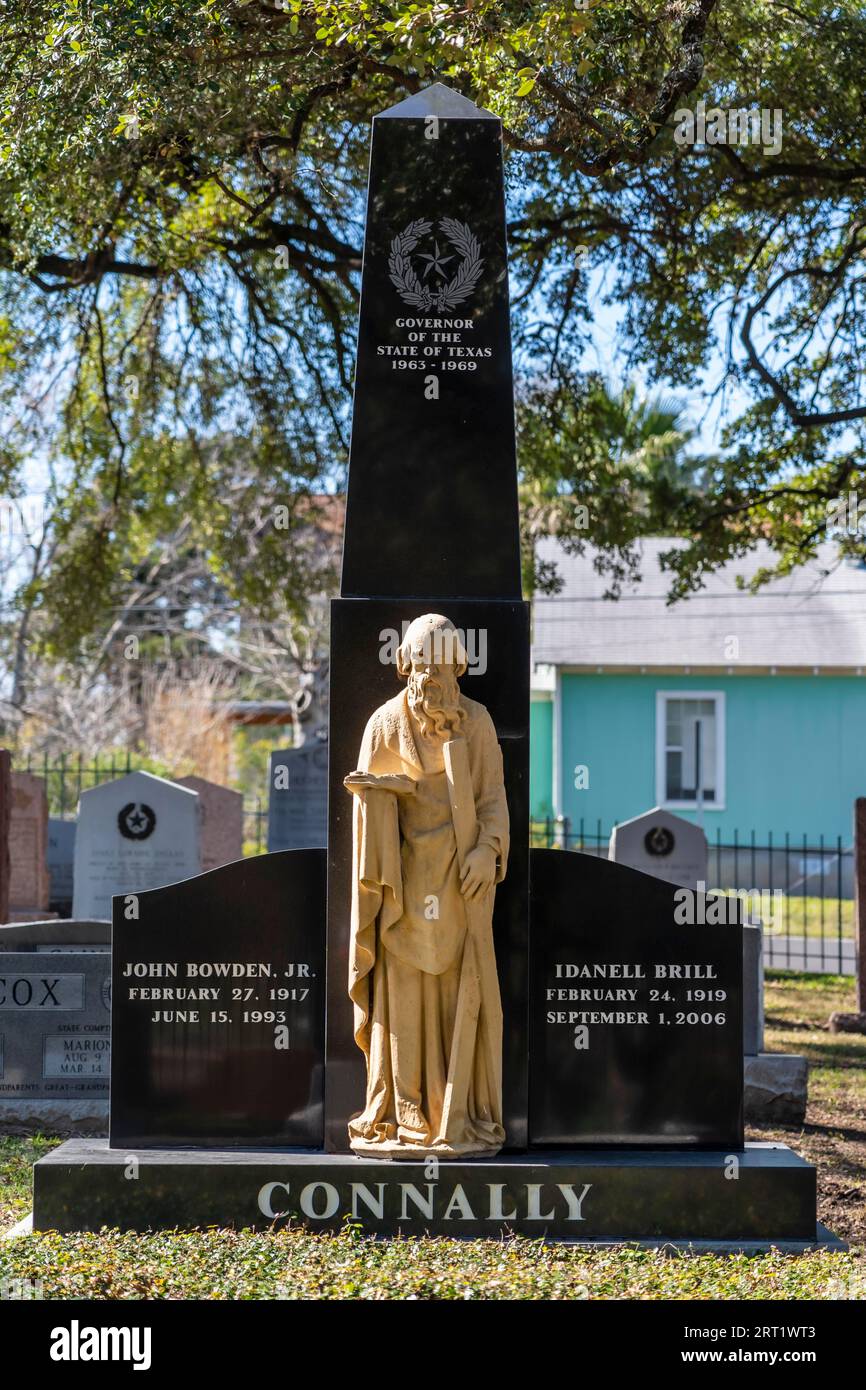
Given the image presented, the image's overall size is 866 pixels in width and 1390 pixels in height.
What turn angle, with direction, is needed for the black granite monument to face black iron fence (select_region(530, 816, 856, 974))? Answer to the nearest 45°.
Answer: approximately 180°

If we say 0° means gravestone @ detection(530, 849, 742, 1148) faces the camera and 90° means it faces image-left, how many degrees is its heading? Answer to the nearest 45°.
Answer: approximately 0°

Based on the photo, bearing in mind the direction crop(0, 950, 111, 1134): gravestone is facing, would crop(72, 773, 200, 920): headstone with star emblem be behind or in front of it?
behind

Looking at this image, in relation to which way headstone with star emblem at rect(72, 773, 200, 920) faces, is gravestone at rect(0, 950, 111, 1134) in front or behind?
in front

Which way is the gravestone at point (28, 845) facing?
toward the camera

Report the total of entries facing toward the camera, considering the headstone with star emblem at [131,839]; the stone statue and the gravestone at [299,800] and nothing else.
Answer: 3

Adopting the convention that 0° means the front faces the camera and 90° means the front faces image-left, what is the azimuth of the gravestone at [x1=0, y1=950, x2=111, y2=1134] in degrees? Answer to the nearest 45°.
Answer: approximately 0°

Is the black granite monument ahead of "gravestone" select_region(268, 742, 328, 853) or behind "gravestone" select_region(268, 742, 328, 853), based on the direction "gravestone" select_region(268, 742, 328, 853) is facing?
ahead

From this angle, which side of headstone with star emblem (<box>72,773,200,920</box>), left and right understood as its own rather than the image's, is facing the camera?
front

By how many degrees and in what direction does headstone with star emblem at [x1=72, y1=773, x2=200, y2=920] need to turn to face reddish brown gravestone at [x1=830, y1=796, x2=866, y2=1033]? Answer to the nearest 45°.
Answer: approximately 90° to its left
